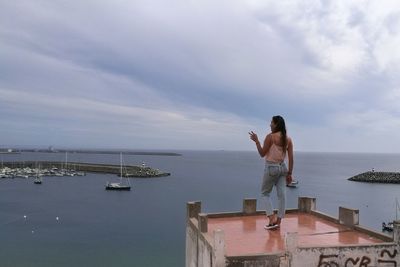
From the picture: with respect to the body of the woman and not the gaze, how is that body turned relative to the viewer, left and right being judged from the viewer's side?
facing away from the viewer and to the left of the viewer

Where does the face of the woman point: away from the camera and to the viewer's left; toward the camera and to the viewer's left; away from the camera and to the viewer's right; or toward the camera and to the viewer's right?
away from the camera and to the viewer's left
